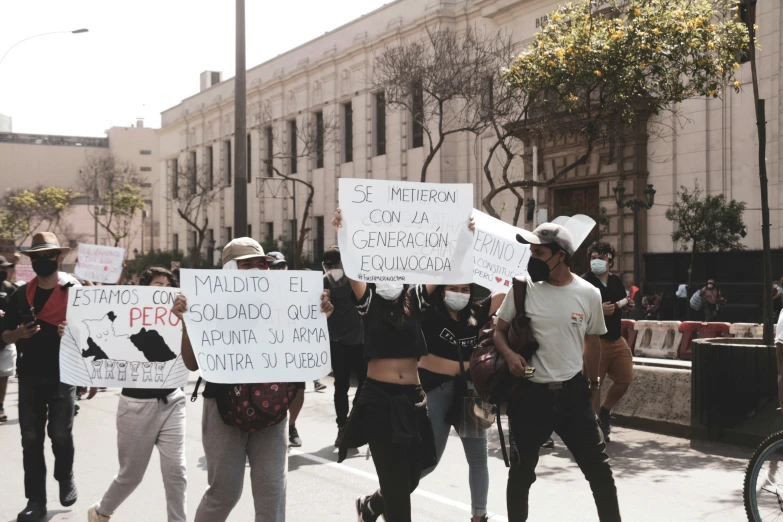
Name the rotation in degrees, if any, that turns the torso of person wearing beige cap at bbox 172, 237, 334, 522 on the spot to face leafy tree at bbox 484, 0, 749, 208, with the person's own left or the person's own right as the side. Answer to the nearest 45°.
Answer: approximately 135° to the person's own left

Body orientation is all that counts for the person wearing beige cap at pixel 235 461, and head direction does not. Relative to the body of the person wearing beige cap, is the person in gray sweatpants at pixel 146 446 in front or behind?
behind

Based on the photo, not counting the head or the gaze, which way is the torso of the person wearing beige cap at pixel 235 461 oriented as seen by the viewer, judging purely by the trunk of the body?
toward the camera

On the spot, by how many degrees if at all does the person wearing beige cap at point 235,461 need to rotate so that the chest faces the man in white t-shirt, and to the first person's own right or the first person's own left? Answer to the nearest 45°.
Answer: approximately 90° to the first person's own left

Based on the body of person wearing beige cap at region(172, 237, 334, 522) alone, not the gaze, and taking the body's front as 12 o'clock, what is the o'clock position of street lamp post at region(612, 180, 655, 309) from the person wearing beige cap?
The street lamp post is roughly at 7 o'clock from the person wearing beige cap.

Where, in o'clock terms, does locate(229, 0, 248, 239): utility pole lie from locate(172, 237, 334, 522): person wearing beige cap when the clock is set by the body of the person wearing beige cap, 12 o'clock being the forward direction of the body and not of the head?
The utility pole is roughly at 6 o'clock from the person wearing beige cap.

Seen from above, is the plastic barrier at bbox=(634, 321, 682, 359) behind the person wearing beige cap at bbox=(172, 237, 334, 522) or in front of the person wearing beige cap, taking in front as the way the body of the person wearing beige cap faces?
behind

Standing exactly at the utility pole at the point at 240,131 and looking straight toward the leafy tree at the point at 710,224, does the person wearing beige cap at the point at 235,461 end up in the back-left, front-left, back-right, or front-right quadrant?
back-right

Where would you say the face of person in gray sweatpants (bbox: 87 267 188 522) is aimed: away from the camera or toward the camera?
toward the camera

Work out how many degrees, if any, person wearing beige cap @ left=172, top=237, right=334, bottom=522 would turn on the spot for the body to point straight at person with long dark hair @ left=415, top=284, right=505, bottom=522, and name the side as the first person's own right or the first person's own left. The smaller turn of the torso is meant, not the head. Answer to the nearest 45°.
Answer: approximately 135° to the first person's own left

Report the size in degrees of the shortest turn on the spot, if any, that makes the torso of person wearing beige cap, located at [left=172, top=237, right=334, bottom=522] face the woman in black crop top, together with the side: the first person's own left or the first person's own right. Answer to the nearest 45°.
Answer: approximately 90° to the first person's own left
